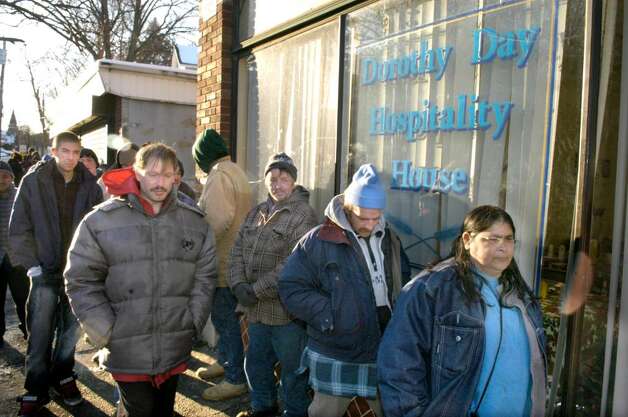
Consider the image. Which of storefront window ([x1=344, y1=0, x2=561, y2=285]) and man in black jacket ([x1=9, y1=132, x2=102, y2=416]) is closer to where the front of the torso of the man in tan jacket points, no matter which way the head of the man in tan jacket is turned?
the man in black jacket

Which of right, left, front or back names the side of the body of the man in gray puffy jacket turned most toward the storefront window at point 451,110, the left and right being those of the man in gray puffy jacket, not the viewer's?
left

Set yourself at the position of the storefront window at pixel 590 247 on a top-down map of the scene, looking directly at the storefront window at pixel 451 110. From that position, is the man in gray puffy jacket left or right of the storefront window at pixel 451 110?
left

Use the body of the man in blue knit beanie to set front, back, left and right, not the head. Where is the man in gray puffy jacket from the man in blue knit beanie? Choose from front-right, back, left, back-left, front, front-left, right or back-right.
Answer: back-right

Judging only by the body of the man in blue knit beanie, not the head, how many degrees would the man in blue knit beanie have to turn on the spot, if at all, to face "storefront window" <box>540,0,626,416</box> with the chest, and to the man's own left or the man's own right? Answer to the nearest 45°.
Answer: approximately 45° to the man's own left

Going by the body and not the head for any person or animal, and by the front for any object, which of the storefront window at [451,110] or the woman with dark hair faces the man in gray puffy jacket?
the storefront window

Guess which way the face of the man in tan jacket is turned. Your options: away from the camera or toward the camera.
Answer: away from the camera

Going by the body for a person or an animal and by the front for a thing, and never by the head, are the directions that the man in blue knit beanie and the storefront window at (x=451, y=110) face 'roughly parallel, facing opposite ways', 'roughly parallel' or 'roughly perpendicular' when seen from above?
roughly perpendicular

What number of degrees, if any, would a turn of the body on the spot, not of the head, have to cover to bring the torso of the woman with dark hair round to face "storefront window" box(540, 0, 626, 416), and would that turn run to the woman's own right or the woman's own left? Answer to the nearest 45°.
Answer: approximately 90° to the woman's own left

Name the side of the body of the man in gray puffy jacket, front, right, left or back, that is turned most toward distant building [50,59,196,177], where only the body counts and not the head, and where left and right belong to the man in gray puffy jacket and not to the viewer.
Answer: back
